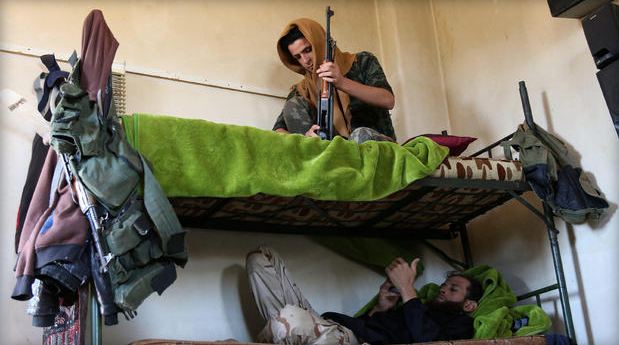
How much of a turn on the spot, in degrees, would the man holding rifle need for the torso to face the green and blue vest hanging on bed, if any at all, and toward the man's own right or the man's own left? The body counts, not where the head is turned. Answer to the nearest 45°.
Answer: approximately 90° to the man's own left

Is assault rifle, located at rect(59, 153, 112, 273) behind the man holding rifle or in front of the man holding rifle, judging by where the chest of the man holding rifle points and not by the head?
in front

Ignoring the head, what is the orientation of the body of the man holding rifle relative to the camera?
toward the camera

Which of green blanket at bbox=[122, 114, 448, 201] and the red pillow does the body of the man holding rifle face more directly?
the green blanket

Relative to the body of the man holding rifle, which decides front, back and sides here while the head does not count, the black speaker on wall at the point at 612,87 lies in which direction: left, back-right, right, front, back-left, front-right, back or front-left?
left

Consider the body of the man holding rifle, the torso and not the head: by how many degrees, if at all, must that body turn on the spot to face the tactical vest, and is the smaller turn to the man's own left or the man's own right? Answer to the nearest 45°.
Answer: approximately 45° to the man's own right

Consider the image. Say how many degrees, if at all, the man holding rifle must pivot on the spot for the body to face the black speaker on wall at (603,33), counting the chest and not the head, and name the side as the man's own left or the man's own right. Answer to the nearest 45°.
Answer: approximately 90° to the man's own left

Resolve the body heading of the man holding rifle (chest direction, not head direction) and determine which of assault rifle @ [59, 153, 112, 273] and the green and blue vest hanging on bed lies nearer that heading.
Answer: the assault rifle

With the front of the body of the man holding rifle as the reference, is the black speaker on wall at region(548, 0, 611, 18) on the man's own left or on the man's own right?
on the man's own left

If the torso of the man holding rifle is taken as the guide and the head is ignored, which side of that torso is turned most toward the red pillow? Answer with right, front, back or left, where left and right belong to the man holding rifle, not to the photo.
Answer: left
